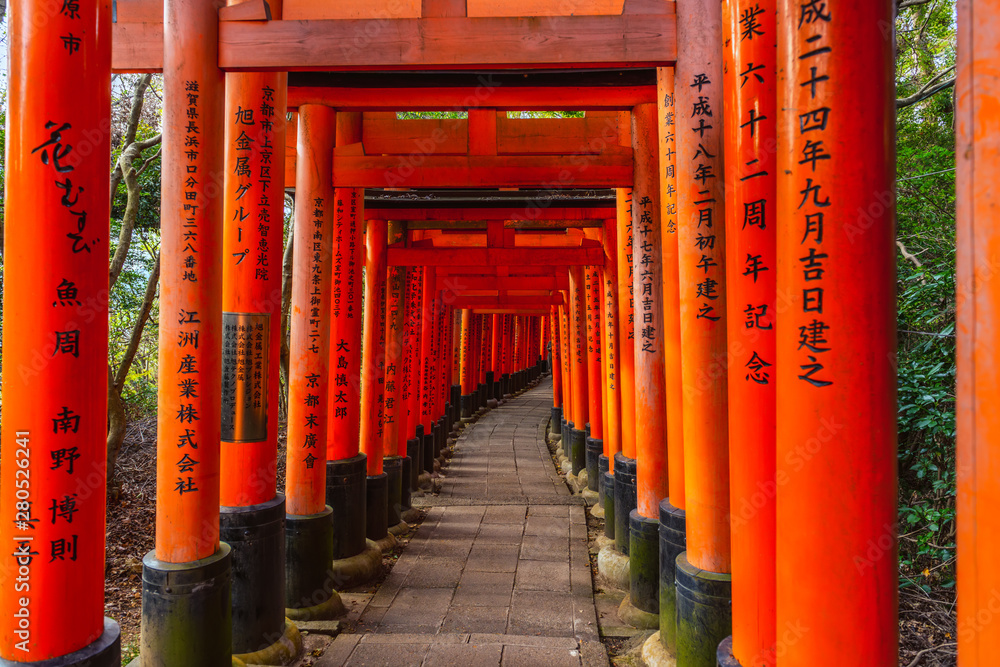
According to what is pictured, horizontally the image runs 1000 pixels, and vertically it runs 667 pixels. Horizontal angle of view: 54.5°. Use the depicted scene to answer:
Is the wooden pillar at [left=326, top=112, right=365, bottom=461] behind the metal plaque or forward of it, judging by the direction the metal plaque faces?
behind

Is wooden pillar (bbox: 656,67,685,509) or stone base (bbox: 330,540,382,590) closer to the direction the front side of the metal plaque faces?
the wooden pillar

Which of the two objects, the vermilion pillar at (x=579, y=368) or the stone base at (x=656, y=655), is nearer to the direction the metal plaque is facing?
the stone base

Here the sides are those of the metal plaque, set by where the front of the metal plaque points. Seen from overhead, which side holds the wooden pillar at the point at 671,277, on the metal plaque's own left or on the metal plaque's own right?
on the metal plaque's own left

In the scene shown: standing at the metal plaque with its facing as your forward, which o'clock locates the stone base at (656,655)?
The stone base is roughly at 10 o'clock from the metal plaque.

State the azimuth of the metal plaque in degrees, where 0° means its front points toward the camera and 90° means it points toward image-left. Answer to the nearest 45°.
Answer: approximately 0°

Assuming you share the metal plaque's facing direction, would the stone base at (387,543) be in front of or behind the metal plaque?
behind

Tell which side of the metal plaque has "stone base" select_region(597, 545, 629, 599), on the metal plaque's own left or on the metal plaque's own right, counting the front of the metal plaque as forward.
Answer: on the metal plaque's own left

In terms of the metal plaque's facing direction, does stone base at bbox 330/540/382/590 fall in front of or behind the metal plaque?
behind

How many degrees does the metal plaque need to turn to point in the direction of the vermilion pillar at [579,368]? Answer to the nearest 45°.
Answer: approximately 135° to its left

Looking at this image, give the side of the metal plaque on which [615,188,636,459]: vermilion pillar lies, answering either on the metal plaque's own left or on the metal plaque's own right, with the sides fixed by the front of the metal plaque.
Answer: on the metal plaque's own left
